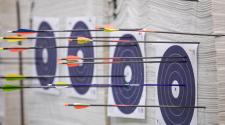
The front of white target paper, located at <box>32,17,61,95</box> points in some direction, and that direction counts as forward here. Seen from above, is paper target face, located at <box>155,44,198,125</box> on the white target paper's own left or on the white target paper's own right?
on the white target paper's own left
